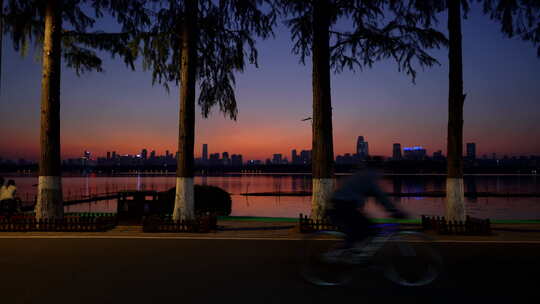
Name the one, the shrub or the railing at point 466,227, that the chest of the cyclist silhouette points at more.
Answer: the railing

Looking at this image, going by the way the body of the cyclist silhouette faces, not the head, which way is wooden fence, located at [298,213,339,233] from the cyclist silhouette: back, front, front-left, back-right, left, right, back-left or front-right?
left

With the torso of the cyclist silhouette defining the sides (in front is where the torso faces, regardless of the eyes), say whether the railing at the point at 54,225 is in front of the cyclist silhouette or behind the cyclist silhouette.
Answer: behind

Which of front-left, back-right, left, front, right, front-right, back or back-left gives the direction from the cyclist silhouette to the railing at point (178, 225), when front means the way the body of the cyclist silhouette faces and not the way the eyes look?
back-left

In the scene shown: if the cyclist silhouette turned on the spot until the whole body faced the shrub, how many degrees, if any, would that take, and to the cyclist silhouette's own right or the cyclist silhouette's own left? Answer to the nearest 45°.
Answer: approximately 135° to the cyclist silhouette's own left

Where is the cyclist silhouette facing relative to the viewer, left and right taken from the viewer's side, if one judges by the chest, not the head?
facing to the right of the viewer

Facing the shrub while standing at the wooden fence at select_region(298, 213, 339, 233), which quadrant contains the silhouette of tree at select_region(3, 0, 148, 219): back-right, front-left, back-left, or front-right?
front-left

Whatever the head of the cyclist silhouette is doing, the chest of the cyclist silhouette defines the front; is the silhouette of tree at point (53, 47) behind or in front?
behind
